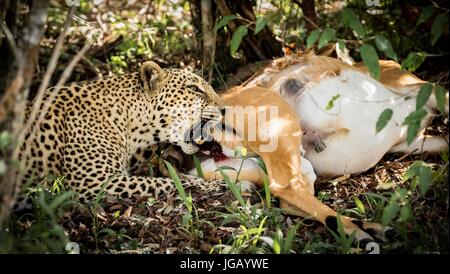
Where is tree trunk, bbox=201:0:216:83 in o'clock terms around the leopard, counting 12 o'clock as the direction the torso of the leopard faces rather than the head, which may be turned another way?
The tree trunk is roughly at 10 o'clock from the leopard.

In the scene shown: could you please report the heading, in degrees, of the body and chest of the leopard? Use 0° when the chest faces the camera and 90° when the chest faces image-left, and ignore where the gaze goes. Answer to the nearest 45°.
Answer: approximately 270°
